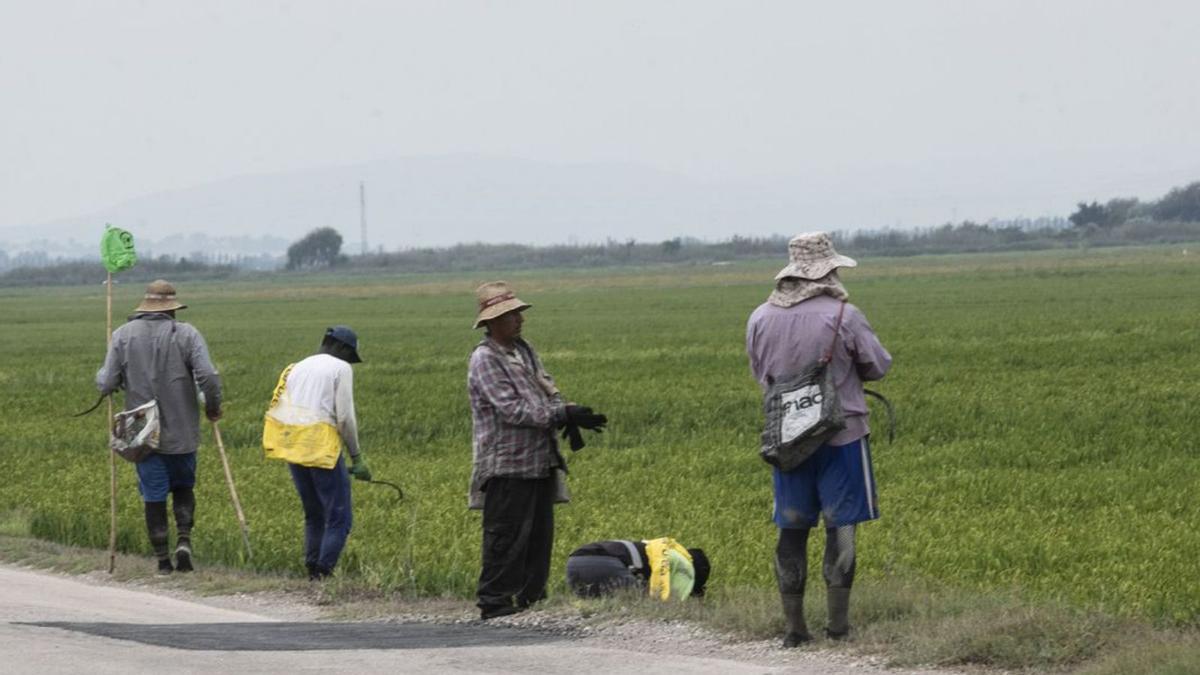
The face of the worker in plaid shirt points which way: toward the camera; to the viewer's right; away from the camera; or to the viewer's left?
to the viewer's right

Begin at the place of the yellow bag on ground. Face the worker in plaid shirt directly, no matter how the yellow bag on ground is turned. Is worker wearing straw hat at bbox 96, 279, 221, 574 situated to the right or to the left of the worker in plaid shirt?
right

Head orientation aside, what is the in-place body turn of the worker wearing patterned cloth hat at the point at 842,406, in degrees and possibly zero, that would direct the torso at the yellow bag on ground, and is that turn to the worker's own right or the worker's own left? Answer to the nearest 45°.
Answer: approximately 90° to the worker's own left

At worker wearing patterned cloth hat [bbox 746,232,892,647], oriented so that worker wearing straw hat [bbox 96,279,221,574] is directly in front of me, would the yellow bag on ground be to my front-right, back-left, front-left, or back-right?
front-right

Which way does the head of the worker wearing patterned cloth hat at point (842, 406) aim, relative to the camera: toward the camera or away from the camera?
away from the camera

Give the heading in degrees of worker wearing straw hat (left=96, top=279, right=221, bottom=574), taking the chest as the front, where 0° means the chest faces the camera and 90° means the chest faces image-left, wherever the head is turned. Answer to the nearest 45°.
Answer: approximately 180°

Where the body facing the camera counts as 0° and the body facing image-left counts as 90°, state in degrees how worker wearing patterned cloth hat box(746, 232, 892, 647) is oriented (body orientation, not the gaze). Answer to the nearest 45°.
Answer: approximately 225°

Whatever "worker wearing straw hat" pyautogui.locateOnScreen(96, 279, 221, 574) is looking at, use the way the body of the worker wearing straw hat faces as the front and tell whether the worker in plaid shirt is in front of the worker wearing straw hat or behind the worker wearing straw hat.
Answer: behind

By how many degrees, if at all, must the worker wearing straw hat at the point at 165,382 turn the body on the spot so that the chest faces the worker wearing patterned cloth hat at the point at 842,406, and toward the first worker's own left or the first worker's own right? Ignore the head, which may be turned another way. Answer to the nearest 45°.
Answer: approximately 135° to the first worker's own right

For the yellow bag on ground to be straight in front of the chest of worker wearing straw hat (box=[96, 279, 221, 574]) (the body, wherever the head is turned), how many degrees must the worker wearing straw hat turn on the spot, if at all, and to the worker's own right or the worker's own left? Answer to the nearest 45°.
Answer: approximately 135° to the worker's own right

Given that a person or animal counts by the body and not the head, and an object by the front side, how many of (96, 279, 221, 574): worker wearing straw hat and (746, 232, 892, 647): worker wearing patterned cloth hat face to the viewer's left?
0

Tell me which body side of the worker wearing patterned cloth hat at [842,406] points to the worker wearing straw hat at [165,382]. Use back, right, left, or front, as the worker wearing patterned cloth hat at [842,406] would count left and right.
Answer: left
